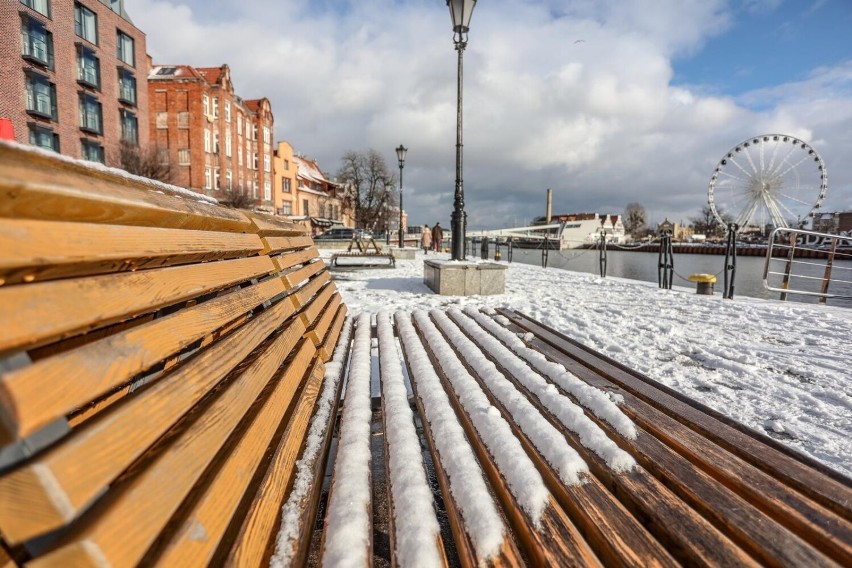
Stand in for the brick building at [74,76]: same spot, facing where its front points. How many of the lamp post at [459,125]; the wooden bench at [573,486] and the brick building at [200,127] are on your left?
1

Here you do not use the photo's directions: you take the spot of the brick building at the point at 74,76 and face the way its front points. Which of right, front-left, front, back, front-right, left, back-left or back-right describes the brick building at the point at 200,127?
left

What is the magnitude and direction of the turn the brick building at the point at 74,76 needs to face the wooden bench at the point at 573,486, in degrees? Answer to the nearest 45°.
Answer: approximately 45° to its right

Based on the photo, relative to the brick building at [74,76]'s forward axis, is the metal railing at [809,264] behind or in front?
in front

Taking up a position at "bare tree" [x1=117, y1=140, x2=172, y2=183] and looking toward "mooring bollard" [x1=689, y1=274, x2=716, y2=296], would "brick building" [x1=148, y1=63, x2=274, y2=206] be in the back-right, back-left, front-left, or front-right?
back-left

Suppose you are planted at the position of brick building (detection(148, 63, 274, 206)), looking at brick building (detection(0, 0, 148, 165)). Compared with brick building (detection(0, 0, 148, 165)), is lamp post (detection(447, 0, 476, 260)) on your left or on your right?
left

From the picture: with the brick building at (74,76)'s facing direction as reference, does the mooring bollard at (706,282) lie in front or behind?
in front

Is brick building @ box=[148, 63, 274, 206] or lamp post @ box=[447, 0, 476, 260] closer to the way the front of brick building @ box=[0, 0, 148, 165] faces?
the lamp post

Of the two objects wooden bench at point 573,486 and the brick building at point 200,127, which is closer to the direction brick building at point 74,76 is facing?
the wooden bench

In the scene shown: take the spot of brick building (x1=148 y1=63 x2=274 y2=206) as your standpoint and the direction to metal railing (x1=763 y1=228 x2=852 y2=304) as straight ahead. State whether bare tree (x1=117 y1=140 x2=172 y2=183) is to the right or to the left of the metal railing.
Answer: right

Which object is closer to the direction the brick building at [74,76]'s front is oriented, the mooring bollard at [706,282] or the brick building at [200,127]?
the mooring bollard

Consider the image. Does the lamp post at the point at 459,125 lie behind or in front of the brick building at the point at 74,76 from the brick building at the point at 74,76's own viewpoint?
in front
